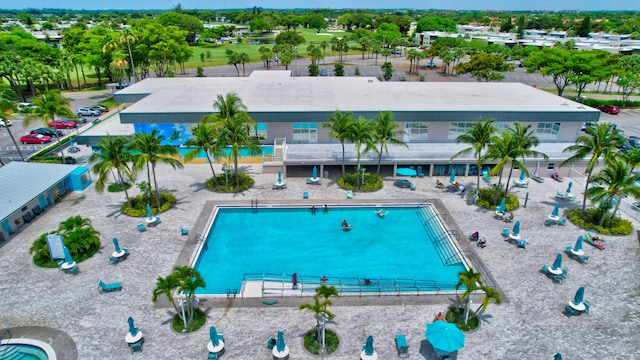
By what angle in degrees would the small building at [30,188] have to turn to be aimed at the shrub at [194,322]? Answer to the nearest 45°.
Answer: approximately 45° to its right

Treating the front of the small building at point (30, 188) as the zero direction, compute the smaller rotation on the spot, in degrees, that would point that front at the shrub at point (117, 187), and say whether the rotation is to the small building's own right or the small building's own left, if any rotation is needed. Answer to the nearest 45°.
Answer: approximately 45° to the small building's own left

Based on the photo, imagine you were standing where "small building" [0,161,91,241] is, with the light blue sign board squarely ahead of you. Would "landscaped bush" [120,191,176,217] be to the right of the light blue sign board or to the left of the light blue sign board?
left

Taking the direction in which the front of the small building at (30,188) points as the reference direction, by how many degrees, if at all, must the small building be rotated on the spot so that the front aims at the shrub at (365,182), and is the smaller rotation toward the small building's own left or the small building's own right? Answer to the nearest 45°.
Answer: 0° — it already faces it

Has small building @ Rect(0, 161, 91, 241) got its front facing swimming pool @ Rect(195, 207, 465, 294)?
yes

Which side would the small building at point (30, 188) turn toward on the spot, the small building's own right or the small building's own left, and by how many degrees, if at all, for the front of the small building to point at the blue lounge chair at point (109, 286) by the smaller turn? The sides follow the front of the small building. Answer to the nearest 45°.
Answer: approximately 45° to the small building's own right

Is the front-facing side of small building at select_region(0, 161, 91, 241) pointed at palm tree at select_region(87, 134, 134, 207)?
yes

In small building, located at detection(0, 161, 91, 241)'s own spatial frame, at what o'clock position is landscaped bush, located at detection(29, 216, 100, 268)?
The landscaped bush is roughly at 1 o'clock from the small building.

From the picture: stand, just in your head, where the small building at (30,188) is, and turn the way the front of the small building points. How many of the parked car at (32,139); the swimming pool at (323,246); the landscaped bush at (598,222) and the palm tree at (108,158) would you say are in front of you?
3

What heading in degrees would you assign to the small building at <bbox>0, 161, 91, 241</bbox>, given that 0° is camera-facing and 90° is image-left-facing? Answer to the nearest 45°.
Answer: approximately 315°

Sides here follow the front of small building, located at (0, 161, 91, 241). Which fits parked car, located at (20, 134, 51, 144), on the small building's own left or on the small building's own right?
on the small building's own left
